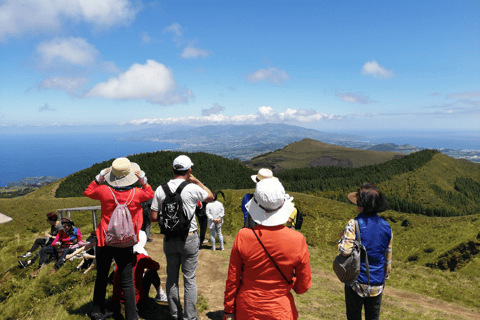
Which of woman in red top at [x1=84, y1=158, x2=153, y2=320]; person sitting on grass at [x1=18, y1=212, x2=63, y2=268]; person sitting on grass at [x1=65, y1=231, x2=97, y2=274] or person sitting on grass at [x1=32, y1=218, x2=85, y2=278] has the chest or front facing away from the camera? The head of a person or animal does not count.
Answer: the woman in red top

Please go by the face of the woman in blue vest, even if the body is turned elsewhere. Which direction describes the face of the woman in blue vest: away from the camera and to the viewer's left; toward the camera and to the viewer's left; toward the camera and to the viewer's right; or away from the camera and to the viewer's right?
away from the camera and to the viewer's left

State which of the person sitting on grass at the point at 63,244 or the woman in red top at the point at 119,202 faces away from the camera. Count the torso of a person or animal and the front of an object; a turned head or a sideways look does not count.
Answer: the woman in red top

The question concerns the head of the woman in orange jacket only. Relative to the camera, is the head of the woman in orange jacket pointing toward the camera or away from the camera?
away from the camera

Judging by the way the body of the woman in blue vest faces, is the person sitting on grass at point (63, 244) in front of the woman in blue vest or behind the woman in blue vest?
in front

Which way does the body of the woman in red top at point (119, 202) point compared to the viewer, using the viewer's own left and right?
facing away from the viewer

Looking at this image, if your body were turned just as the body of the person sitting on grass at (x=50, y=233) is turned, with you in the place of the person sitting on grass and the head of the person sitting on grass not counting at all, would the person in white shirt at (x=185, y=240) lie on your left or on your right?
on your left

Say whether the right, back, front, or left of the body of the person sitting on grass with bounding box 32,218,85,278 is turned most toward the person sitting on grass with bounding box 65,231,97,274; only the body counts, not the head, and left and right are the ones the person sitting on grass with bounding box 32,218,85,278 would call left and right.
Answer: left

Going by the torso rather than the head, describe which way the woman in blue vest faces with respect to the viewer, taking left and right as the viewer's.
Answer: facing away from the viewer and to the left of the viewer

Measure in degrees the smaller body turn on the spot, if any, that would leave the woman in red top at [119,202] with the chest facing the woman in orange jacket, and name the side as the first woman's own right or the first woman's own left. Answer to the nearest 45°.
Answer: approximately 135° to the first woman's own right

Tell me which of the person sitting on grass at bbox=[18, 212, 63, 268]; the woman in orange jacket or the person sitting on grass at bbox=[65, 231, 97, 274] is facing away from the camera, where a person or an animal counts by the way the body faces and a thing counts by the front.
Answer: the woman in orange jacket

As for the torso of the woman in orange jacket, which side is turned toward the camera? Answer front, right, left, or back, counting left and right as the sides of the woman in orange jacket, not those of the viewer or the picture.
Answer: back

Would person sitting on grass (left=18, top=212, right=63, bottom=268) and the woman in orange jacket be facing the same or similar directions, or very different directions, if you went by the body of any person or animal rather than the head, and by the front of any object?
very different directions
